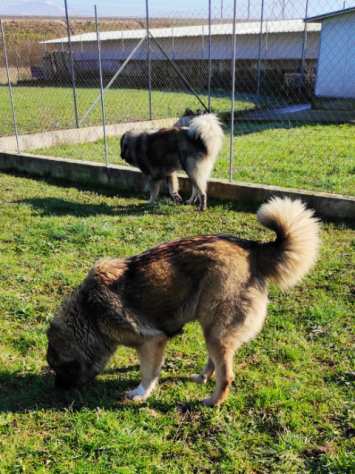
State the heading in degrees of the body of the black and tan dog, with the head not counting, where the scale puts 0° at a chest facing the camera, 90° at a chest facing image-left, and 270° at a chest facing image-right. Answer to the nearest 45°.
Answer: approximately 90°

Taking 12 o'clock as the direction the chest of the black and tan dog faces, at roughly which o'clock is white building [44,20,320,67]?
The white building is roughly at 3 o'clock from the black and tan dog.

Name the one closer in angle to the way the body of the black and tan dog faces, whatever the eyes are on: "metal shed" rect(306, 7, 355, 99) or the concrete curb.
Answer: the concrete curb

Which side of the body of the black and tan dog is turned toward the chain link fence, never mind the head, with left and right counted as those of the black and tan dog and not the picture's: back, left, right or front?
right

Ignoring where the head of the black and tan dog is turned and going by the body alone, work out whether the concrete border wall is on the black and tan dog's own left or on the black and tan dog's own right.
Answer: on the black and tan dog's own right
